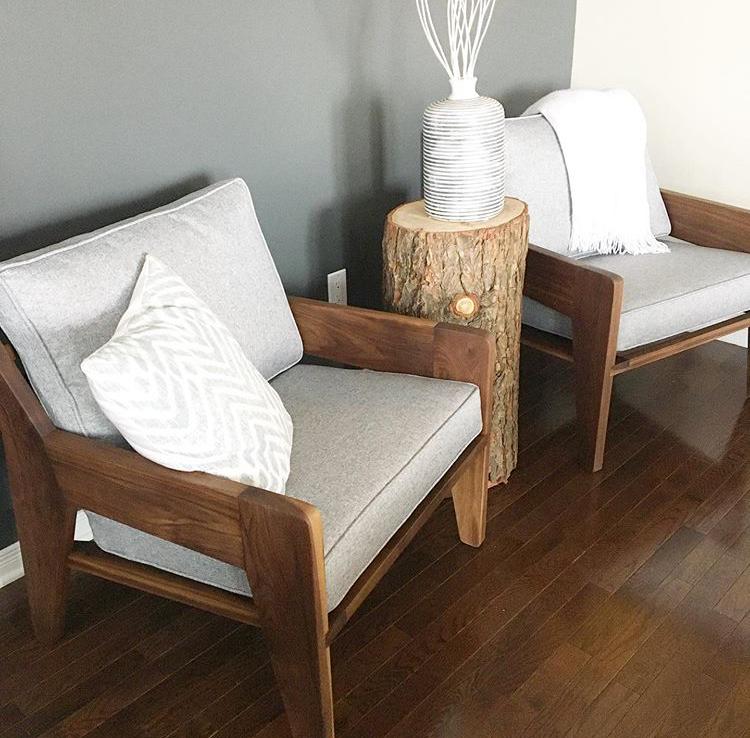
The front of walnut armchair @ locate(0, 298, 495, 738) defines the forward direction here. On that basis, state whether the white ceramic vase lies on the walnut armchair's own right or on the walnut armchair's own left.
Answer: on the walnut armchair's own left

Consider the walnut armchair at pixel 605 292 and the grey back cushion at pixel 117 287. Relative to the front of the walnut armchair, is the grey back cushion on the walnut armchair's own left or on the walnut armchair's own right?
on the walnut armchair's own right

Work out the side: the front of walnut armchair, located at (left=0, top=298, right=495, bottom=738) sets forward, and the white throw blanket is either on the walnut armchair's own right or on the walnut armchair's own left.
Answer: on the walnut armchair's own left

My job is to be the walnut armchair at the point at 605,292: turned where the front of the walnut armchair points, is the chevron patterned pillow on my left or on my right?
on my right

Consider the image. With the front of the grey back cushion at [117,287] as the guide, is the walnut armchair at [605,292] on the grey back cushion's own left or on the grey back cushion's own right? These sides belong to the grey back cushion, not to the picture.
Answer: on the grey back cushion's own left

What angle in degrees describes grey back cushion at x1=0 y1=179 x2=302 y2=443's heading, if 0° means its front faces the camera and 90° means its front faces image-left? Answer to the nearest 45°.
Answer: approximately 315°
